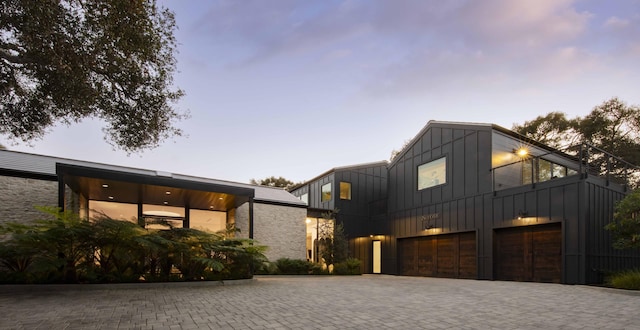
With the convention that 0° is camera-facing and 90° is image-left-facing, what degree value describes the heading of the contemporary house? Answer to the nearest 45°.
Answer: approximately 45°

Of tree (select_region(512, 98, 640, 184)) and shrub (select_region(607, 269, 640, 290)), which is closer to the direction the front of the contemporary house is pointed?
the shrub

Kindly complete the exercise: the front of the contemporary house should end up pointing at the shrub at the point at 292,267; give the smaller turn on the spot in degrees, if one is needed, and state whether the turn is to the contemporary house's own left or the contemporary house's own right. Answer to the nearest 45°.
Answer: approximately 45° to the contemporary house's own right

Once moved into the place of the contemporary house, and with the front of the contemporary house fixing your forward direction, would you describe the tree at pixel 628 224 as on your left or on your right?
on your left
